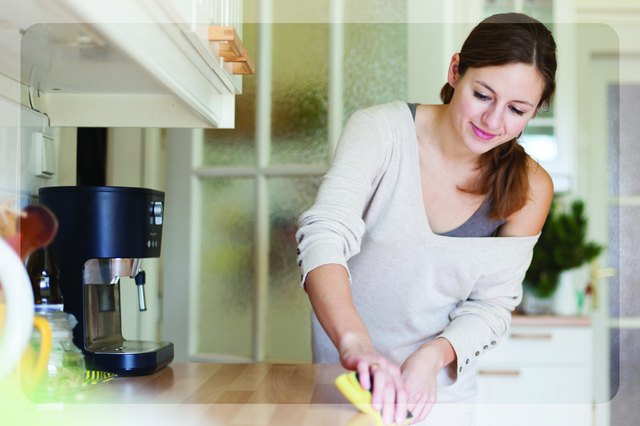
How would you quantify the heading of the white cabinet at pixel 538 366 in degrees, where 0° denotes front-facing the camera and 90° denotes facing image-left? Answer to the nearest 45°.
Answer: approximately 0°

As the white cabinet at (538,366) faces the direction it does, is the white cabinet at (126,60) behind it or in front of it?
in front

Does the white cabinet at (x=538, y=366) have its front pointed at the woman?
yes

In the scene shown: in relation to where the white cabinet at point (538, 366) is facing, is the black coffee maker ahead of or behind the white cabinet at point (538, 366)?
ahead

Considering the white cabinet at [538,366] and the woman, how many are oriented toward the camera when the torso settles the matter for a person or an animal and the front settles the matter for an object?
2

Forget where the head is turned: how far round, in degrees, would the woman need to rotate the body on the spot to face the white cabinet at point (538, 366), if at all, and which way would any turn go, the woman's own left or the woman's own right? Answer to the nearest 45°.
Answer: approximately 180°

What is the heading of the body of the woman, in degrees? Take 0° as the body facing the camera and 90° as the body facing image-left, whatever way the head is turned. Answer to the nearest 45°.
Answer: approximately 0°
